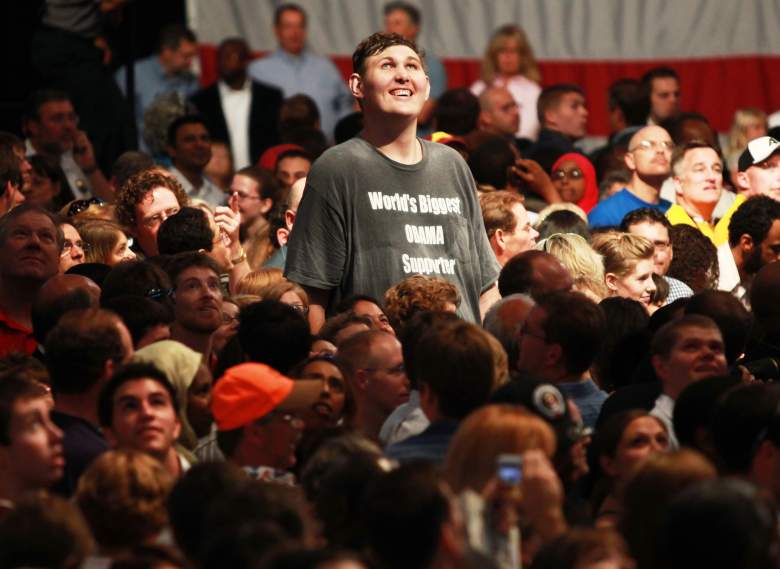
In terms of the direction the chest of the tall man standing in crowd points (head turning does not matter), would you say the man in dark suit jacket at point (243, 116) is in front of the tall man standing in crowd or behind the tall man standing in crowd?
behind

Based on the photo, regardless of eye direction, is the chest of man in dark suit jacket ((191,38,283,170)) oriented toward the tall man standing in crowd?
yes

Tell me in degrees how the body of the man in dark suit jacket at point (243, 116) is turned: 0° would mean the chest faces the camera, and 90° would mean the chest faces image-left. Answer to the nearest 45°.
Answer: approximately 0°

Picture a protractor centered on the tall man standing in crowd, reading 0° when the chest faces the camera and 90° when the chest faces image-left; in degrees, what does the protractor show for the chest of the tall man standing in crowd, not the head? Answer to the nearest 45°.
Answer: approximately 315°
